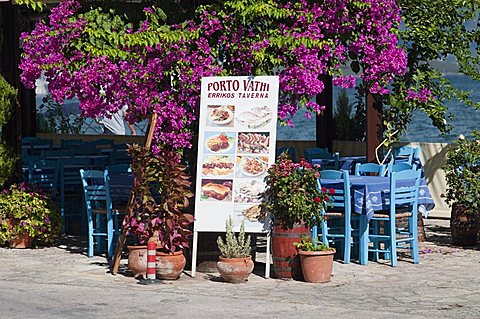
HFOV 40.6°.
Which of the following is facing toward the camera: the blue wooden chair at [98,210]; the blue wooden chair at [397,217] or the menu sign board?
the menu sign board

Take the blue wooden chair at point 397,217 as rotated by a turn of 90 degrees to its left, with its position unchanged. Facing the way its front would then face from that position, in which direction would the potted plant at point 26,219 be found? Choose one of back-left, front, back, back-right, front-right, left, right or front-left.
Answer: front-right

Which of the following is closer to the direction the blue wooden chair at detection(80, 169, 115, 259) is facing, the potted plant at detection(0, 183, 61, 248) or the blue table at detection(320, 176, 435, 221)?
the blue table

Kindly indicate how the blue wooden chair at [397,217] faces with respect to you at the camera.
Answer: facing away from the viewer and to the left of the viewer

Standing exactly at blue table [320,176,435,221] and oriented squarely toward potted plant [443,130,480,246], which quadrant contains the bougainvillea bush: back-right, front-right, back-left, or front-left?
back-left

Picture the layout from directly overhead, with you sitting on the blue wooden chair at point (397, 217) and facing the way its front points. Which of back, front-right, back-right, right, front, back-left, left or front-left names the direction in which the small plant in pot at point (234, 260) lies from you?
left

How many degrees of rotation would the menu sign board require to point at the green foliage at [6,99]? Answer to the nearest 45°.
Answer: approximately 135° to its right

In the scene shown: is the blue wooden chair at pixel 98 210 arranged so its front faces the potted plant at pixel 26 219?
no

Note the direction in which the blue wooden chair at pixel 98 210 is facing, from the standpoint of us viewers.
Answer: facing away from the viewer and to the right of the viewer

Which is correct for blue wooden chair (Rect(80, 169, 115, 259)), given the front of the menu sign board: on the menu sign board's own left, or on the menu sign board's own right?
on the menu sign board's own right

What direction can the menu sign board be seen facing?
toward the camera

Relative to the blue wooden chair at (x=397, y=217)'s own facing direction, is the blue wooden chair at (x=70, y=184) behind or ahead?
ahead

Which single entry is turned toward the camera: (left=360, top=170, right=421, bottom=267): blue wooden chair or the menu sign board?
the menu sign board
